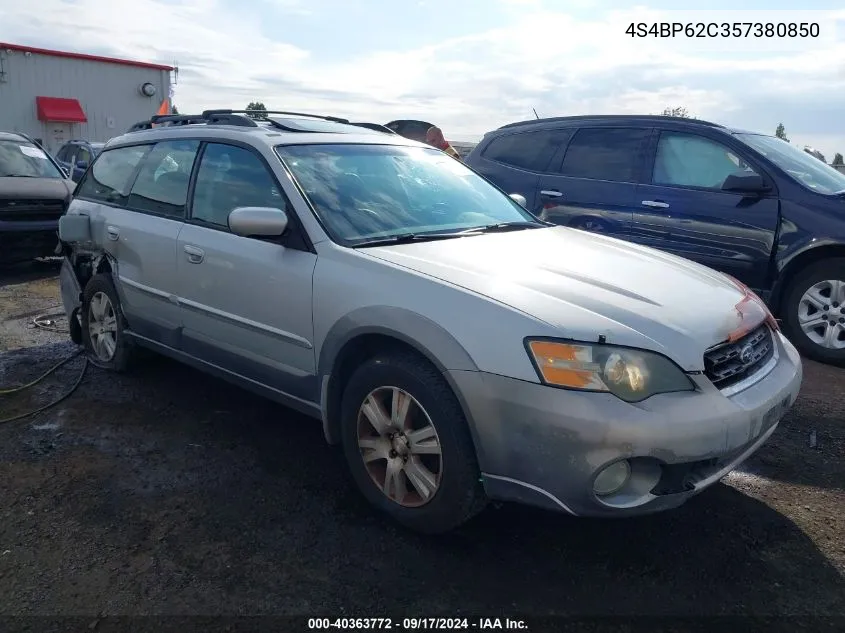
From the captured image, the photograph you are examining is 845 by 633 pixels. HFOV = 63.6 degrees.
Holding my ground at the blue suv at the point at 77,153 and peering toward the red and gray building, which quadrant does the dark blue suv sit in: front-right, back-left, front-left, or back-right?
back-right

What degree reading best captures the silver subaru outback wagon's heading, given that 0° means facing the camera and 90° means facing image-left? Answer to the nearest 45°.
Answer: approximately 315°

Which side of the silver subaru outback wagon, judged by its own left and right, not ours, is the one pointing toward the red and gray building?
back

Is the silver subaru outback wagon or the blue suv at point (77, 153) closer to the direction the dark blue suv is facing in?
the silver subaru outback wagon

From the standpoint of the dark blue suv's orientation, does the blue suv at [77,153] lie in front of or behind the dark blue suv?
behind

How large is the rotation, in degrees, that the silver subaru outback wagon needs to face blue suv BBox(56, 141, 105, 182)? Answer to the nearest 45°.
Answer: approximately 180°

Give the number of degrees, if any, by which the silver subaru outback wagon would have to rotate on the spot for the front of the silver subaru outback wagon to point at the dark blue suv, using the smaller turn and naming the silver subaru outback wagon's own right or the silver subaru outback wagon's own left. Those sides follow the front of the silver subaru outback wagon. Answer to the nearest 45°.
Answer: approximately 90° to the silver subaru outback wagon's own left

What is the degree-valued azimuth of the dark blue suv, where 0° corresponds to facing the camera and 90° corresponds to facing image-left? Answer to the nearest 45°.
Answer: approximately 315°

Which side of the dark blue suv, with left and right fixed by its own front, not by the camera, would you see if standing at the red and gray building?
back

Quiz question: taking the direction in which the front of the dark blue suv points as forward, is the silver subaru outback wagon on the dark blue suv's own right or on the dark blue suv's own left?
on the dark blue suv's own right
